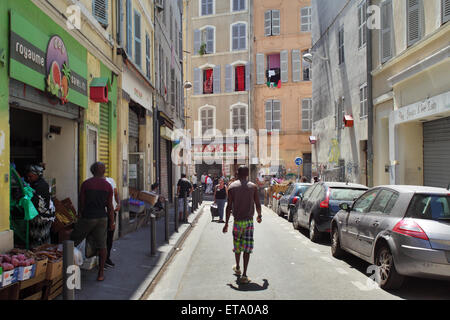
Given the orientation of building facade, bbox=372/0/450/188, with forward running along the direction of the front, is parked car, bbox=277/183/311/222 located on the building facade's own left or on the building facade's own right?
on the building facade's own right

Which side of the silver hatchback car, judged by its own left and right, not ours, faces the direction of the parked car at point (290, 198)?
front

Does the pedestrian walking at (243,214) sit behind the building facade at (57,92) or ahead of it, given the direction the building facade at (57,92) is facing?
ahead

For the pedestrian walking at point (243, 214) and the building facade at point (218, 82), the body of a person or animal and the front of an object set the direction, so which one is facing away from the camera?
the pedestrian walking

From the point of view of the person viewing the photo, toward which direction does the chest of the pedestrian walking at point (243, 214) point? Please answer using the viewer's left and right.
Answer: facing away from the viewer

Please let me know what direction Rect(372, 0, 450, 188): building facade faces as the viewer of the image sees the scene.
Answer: facing the viewer and to the left of the viewer

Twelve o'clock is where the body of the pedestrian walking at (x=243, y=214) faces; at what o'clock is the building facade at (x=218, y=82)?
The building facade is roughly at 12 o'clock from the pedestrian walking.

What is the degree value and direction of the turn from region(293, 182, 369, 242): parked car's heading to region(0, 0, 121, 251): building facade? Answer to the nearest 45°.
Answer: approximately 90° to its left

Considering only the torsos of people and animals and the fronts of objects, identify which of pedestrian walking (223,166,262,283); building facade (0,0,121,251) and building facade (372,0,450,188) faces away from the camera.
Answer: the pedestrian walking

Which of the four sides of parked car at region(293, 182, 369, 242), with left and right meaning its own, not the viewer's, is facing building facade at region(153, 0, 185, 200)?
front

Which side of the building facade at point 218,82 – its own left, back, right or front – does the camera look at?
front

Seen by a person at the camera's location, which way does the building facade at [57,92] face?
facing the viewer and to the right of the viewer

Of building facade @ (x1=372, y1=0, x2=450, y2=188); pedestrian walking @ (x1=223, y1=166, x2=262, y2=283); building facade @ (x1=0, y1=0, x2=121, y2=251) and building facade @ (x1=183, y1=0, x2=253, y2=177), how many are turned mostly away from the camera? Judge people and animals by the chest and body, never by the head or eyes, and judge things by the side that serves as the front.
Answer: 1
